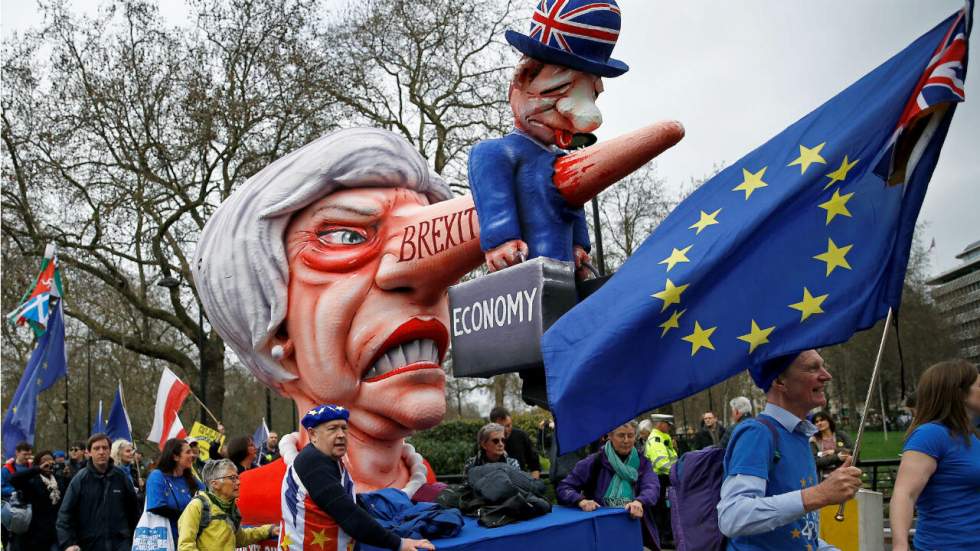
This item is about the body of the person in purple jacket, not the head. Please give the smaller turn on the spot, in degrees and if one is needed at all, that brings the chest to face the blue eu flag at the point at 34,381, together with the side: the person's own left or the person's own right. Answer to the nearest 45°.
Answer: approximately 135° to the person's own right

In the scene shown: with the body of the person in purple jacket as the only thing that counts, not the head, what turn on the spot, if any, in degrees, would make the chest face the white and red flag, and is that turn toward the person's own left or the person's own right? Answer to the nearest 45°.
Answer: approximately 135° to the person's own right

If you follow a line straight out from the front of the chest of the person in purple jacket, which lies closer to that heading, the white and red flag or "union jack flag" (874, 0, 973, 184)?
the union jack flag

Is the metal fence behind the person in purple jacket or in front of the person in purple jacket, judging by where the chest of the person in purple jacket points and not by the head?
behind
